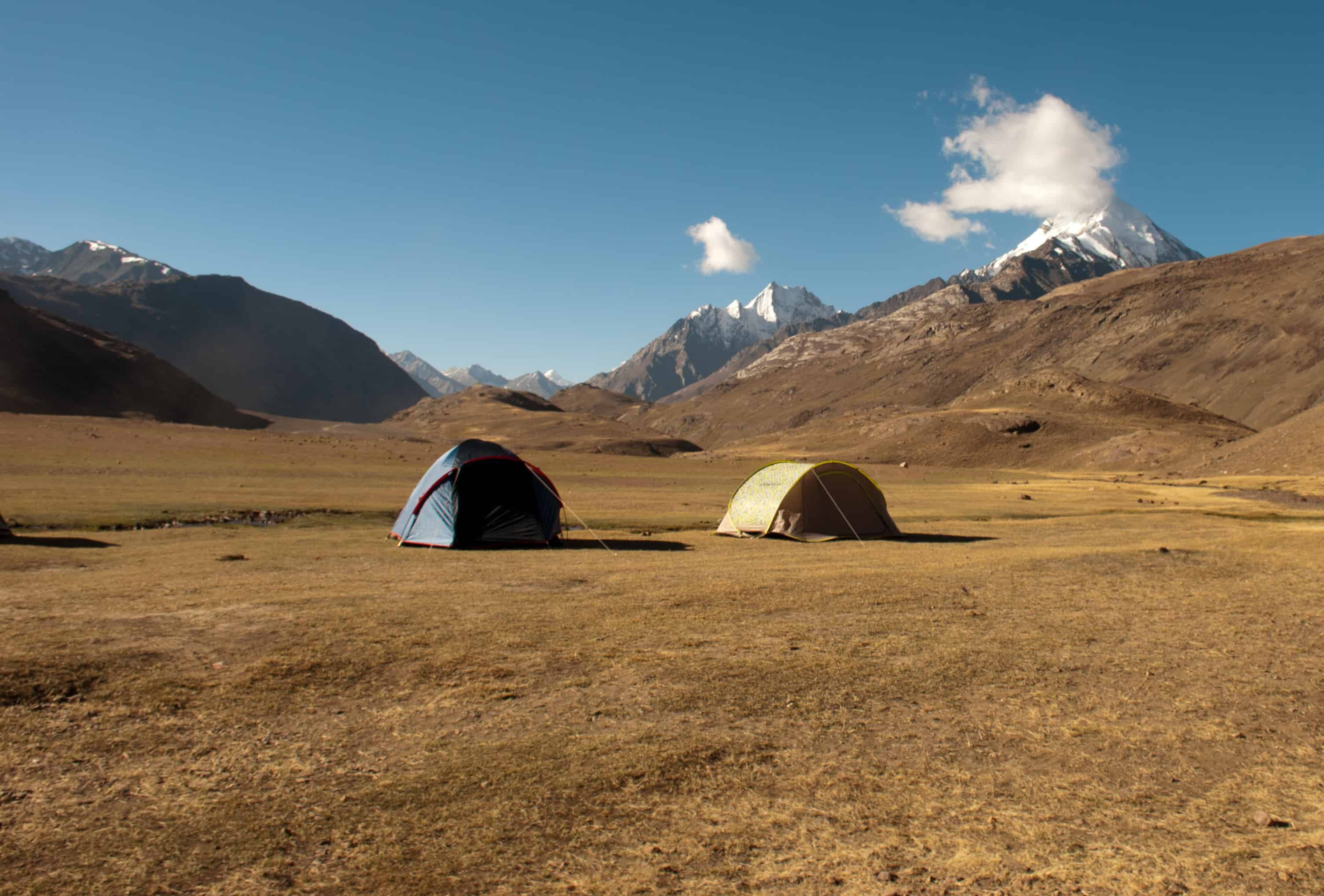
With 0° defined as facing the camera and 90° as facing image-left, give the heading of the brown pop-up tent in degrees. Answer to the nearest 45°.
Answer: approximately 315°

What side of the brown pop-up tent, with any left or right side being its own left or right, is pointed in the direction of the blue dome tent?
right
